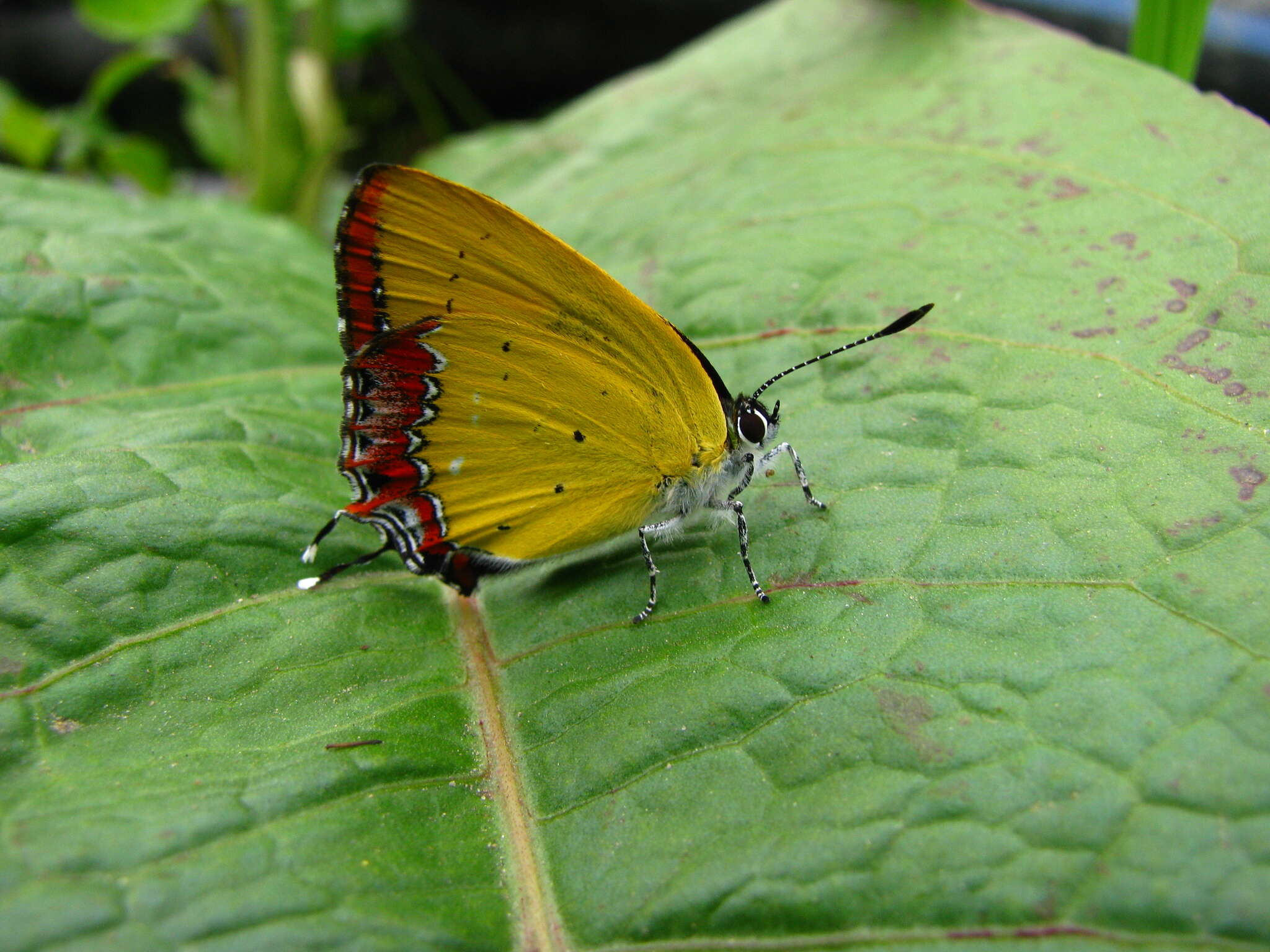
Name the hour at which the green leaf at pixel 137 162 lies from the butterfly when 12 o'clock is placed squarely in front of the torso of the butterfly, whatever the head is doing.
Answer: The green leaf is roughly at 8 o'clock from the butterfly.

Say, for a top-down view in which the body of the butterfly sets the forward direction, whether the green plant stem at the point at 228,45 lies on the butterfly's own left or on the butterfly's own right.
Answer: on the butterfly's own left

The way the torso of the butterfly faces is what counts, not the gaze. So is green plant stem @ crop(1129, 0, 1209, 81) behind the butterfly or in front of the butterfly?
in front

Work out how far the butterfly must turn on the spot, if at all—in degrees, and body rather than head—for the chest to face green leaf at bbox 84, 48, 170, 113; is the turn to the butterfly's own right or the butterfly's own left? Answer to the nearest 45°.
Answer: approximately 135° to the butterfly's own left

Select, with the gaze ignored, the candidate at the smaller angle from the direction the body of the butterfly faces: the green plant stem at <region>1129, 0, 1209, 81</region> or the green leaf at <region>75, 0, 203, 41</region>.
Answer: the green plant stem

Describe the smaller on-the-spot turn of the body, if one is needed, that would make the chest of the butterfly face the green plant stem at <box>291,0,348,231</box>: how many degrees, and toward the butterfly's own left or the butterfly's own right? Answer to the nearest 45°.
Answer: approximately 90° to the butterfly's own left

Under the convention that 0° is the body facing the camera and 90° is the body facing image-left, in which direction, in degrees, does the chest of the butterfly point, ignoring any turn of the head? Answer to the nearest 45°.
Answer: approximately 270°

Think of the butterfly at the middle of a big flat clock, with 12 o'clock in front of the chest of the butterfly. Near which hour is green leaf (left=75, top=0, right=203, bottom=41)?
The green leaf is roughly at 8 o'clock from the butterfly.

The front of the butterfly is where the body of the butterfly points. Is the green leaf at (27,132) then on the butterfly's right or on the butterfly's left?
on the butterfly's left

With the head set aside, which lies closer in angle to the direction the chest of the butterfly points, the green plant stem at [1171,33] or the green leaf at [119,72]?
the green plant stem
